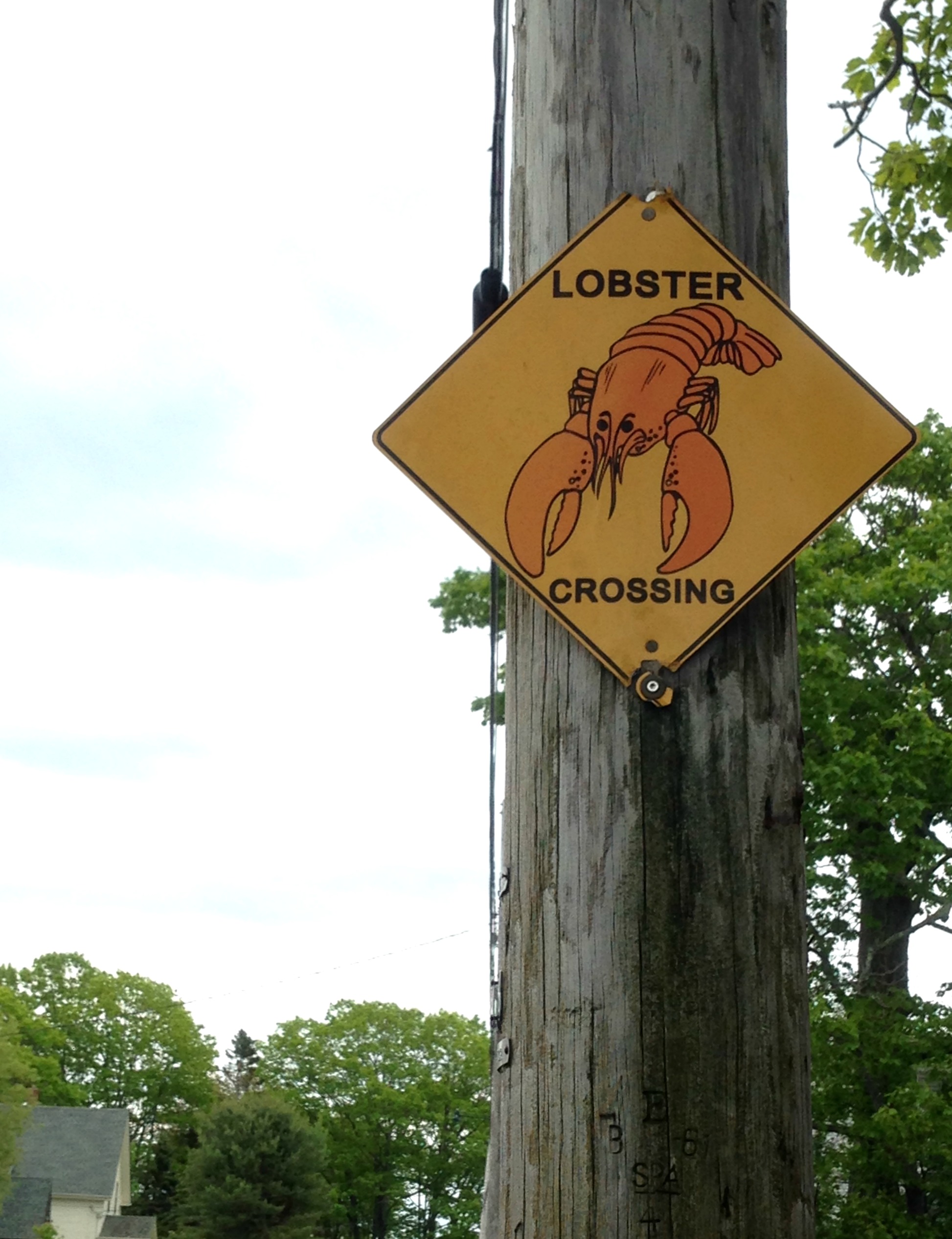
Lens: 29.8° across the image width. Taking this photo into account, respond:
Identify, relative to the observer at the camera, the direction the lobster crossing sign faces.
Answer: facing the viewer

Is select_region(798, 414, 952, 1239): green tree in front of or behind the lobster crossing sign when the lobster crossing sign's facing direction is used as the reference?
behind

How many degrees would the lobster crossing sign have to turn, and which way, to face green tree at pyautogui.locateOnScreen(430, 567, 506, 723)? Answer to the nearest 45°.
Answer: approximately 180°
